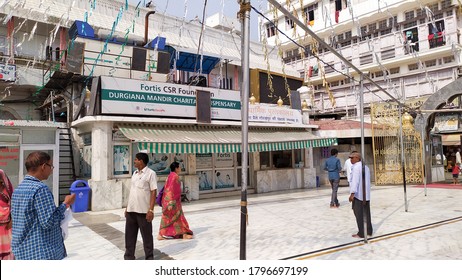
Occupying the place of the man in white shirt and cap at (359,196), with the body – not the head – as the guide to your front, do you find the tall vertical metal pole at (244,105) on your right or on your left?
on your left

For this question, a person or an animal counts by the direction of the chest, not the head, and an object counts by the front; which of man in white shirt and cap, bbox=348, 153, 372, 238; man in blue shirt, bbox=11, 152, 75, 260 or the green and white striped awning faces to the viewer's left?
the man in white shirt and cap

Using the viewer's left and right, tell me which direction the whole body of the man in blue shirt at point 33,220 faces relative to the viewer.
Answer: facing away from the viewer and to the right of the viewer

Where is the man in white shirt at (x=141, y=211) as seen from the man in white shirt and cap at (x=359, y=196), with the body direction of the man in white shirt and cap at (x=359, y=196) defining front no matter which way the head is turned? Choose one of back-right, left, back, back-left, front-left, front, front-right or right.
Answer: front-left

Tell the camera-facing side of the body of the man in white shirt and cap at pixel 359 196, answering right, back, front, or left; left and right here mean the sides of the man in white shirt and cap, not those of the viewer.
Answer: left

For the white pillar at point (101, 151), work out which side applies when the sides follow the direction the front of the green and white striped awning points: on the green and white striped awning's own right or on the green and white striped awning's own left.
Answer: on the green and white striped awning's own right

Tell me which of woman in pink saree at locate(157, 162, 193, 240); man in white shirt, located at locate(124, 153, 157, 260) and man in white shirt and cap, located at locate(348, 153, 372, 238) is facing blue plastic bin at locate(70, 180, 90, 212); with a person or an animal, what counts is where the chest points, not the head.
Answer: man in white shirt and cap, located at locate(348, 153, 372, 238)

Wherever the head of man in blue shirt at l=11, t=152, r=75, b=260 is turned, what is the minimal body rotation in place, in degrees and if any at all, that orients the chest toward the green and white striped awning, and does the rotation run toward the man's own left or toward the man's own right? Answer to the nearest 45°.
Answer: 0° — they already face it

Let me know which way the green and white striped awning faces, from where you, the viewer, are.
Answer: facing the viewer and to the right of the viewer

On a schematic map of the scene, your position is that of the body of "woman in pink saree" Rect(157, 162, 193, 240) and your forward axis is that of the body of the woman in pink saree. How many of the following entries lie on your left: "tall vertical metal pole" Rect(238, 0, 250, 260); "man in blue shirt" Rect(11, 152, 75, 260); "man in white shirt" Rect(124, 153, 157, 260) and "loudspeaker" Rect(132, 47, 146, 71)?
1

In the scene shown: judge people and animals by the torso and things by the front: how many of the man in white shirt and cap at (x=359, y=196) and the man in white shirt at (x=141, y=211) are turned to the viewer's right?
0

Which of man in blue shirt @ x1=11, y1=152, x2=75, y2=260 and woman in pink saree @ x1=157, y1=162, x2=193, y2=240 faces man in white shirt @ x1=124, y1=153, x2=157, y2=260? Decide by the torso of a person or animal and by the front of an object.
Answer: the man in blue shirt

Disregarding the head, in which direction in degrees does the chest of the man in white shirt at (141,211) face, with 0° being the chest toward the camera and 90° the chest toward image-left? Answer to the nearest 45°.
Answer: approximately 45°

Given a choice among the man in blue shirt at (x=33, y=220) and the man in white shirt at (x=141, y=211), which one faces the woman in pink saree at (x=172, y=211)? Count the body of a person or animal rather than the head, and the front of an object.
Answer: the man in blue shirt
